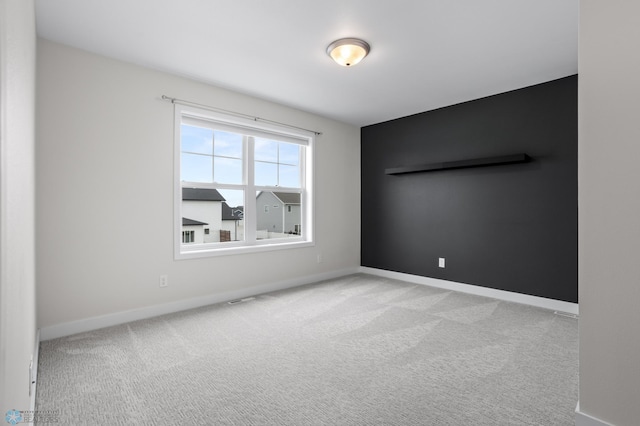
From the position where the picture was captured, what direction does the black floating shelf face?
facing the viewer and to the left of the viewer

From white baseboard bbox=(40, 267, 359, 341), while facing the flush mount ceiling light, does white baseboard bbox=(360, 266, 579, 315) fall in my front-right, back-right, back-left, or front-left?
front-left

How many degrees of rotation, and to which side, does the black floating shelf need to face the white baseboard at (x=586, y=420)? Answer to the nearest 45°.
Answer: approximately 45° to its left

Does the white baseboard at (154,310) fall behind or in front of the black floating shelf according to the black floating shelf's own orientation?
in front

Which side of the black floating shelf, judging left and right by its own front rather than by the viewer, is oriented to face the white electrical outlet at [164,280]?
front

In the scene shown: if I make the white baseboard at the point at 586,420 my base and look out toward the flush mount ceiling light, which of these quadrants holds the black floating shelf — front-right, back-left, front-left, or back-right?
front-right

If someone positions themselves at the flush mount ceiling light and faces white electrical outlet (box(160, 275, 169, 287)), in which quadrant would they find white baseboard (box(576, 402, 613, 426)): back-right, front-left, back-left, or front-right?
back-left

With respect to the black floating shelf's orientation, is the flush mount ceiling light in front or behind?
in front

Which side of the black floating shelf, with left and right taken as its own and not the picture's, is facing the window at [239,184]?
front

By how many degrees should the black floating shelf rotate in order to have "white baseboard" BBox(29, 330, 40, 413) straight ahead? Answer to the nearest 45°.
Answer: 0° — it already faces it
